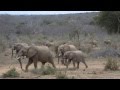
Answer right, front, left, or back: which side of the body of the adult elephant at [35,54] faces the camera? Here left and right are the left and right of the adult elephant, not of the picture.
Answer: left
